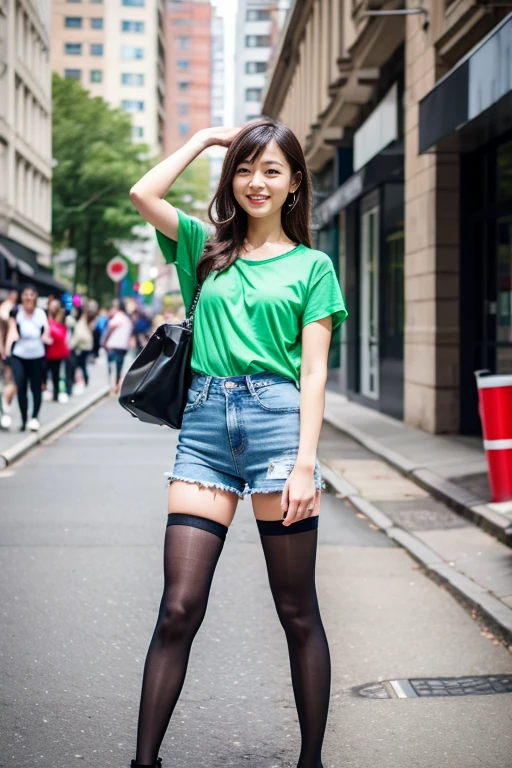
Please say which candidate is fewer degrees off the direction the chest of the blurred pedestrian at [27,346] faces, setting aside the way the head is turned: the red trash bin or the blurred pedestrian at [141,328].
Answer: the red trash bin

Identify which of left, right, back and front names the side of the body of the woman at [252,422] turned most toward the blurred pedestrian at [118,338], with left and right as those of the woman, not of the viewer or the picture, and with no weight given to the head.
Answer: back

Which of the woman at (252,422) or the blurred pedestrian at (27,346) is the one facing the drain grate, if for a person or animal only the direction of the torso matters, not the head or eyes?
the blurred pedestrian

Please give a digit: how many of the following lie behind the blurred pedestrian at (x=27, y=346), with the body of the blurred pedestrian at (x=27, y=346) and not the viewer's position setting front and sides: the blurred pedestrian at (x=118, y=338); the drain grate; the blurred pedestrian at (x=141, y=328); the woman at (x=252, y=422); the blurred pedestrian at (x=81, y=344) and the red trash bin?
3

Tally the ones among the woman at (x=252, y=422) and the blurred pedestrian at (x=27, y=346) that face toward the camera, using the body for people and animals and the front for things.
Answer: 2

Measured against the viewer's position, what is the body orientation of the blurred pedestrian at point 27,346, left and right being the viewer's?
facing the viewer

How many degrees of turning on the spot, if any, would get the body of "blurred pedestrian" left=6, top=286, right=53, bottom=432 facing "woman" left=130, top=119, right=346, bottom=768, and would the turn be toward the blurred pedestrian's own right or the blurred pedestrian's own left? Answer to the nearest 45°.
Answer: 0° — they already face them

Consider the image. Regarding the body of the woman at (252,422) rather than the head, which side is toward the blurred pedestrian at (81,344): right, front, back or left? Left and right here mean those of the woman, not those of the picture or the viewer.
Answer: back
